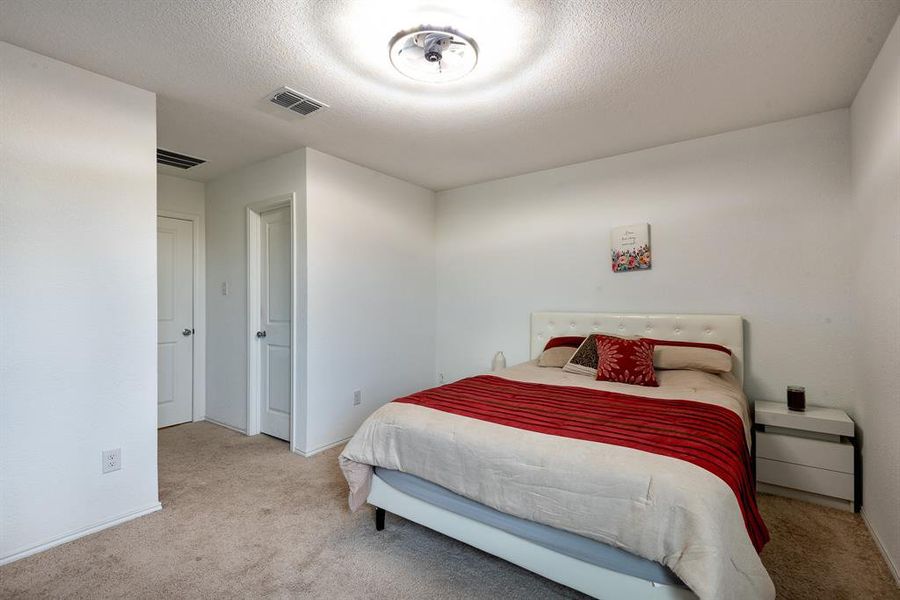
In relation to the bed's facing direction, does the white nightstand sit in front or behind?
behind

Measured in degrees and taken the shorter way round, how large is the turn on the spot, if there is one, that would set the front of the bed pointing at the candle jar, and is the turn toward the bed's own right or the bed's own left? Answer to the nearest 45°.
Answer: approximately 180°

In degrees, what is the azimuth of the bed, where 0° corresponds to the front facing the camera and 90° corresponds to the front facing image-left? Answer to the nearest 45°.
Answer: approximately 45°

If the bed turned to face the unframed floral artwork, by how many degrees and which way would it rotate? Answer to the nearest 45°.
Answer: approximately 135° to its right
